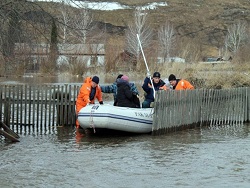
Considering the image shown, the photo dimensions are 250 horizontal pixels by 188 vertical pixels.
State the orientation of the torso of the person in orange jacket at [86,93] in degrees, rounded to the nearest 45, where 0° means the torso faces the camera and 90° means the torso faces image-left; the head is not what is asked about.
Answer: approximately 315°

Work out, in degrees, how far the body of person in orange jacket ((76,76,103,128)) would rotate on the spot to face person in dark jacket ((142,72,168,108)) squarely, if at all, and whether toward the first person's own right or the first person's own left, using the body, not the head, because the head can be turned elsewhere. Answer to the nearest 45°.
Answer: approximately 45° to the first person's own left

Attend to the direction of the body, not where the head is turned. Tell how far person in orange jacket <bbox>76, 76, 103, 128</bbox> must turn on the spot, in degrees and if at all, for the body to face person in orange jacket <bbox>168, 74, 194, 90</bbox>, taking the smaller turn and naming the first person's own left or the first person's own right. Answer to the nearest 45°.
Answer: approximately 45° to the first person's own left

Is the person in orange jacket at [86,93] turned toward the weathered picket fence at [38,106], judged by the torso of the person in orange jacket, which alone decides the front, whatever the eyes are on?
no

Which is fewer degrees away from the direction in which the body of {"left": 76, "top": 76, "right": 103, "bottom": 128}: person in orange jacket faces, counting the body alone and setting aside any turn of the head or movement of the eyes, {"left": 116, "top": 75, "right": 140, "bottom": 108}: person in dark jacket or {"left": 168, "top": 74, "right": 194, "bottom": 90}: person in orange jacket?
the person in dark jacket

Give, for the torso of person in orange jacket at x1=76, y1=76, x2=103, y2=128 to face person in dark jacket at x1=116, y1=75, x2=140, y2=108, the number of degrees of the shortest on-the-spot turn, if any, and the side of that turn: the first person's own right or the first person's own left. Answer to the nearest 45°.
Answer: approximately 45° to the first person's own left
